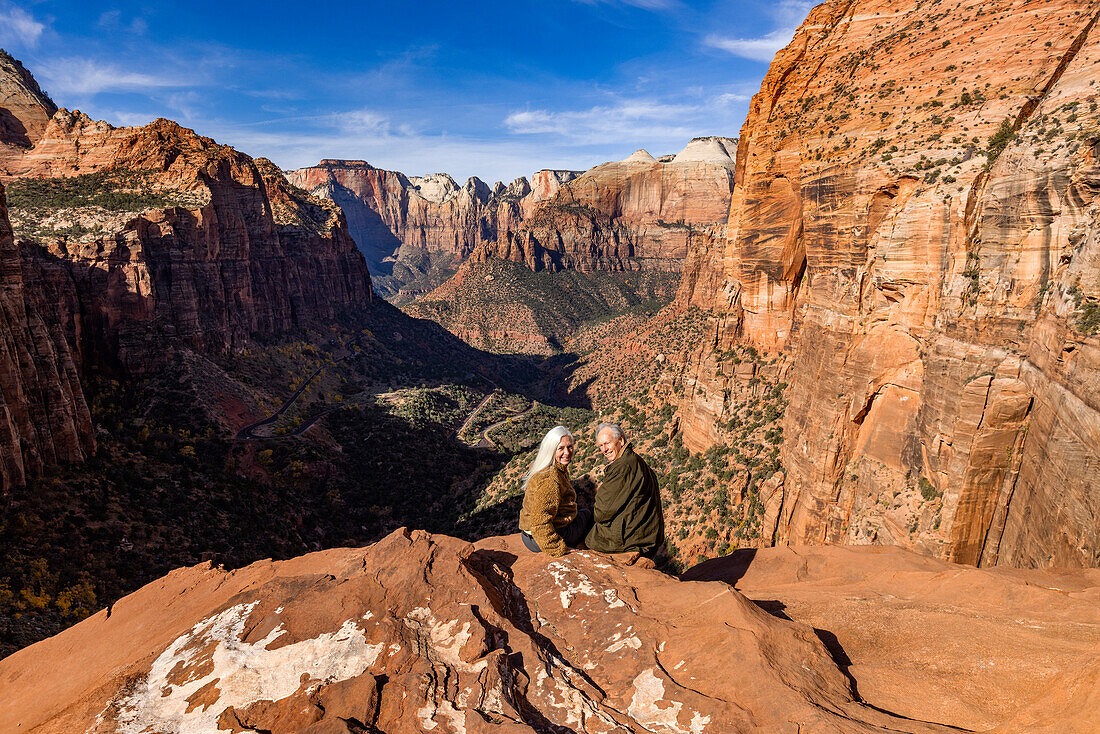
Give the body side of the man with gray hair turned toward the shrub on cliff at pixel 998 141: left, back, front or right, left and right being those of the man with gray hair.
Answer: right

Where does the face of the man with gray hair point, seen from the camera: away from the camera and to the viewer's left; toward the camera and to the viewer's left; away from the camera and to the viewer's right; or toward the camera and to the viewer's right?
toward the camera and to the viewer's left

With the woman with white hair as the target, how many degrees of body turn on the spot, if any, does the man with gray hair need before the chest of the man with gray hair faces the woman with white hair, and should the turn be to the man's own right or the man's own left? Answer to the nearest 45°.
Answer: approximately 45° to the man's own left

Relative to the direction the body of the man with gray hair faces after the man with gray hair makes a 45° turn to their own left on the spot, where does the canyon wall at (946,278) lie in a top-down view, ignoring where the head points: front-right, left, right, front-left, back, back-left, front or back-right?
back-right

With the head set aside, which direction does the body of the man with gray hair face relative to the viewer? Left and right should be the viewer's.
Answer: facing away from the viewer and to the left of the viewer

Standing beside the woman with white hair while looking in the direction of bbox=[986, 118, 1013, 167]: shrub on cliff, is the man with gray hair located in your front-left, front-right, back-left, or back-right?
front-right

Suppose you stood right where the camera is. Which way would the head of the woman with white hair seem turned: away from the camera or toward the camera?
toward the camera
